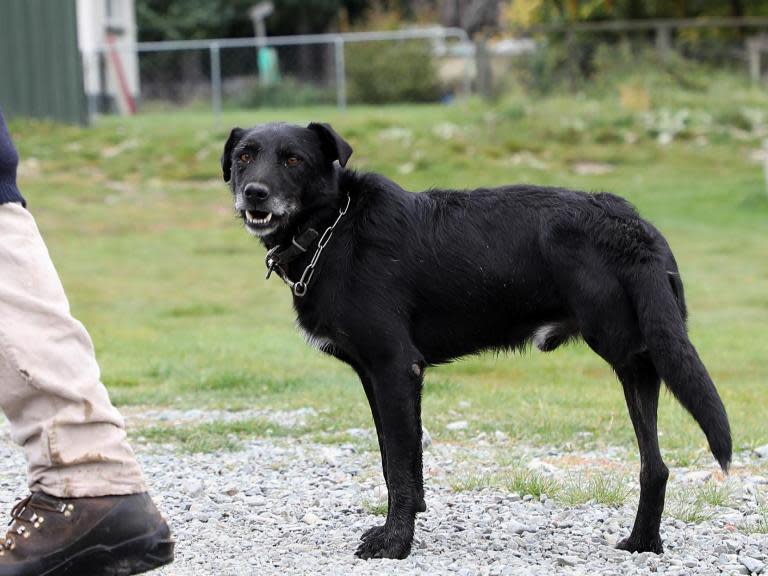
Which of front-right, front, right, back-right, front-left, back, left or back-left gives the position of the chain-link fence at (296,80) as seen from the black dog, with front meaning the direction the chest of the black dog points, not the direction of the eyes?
right

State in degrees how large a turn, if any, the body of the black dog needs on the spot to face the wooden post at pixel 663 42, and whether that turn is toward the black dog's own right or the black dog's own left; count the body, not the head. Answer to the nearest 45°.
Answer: approximately 90° to the black dog's own right

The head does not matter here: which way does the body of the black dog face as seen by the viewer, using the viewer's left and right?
facing to the left of the viewer

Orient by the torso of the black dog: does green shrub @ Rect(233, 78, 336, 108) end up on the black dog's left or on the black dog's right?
on the black dog's right

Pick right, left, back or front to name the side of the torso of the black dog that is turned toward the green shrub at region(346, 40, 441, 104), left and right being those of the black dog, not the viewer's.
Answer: right
